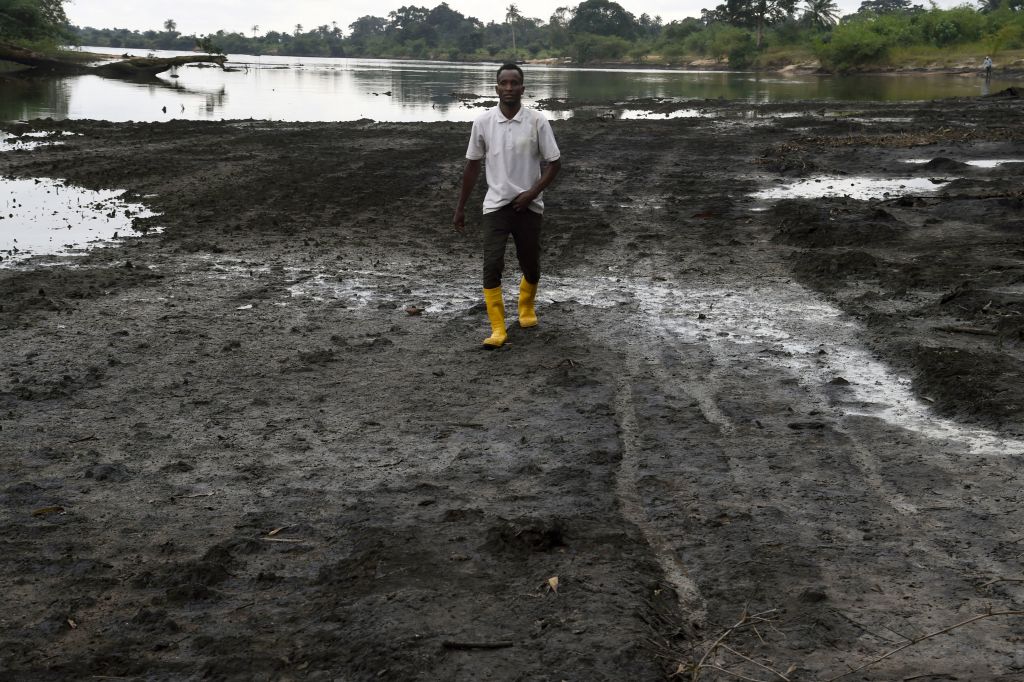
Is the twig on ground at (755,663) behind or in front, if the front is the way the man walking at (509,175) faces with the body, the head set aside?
in front

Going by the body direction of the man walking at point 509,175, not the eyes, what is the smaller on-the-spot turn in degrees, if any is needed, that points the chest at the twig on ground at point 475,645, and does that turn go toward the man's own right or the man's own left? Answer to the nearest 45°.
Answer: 0° — they already face it

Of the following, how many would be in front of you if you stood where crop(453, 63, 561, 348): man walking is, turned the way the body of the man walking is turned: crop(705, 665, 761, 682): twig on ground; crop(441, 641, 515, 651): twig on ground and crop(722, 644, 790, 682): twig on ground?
3

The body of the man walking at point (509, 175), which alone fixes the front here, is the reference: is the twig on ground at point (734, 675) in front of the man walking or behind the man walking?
in front

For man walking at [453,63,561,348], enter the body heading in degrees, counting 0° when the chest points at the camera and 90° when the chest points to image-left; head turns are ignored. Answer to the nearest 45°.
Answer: approximately 0°

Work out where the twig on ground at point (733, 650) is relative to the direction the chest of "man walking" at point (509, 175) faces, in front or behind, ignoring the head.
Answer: in front
